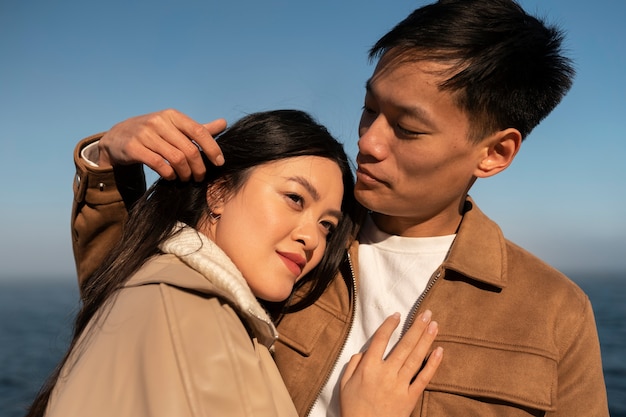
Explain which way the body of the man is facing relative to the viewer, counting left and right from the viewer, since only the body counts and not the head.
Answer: facing the viewer and to the left of the viewer

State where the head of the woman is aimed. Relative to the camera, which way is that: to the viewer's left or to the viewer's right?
to the viewer's right

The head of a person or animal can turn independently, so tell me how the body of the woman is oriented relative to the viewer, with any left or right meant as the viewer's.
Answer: facing to the right of the viewer
